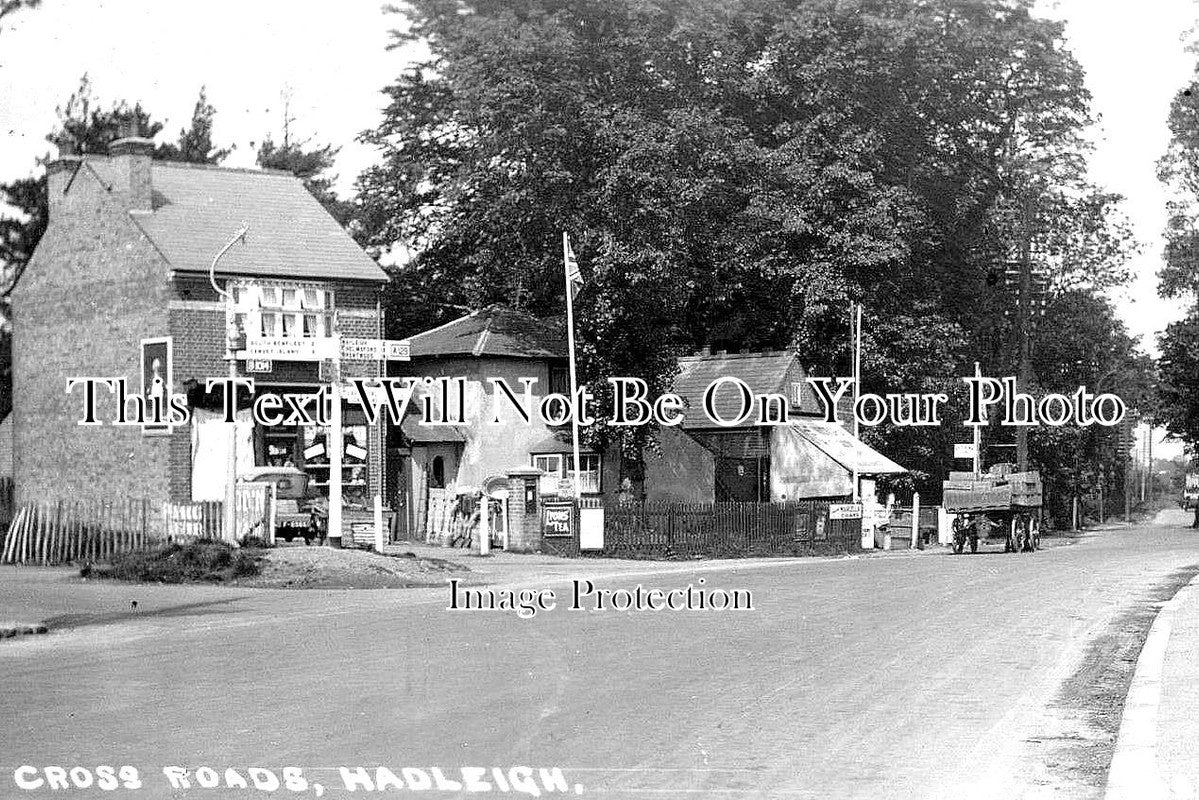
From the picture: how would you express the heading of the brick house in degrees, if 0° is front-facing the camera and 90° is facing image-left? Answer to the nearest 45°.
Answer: approximately 315°

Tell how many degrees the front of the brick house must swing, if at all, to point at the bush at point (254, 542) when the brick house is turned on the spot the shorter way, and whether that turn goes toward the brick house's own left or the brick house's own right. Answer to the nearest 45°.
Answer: approximately 45° to the brick house's own right

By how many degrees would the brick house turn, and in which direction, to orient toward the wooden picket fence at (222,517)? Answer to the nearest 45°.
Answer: approximately 45° to its right

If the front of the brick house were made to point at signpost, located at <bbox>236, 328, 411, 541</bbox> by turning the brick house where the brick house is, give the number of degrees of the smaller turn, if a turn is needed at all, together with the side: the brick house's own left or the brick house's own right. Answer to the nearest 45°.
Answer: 0° — it already faces it

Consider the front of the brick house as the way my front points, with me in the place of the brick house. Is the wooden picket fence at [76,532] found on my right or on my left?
on my right
